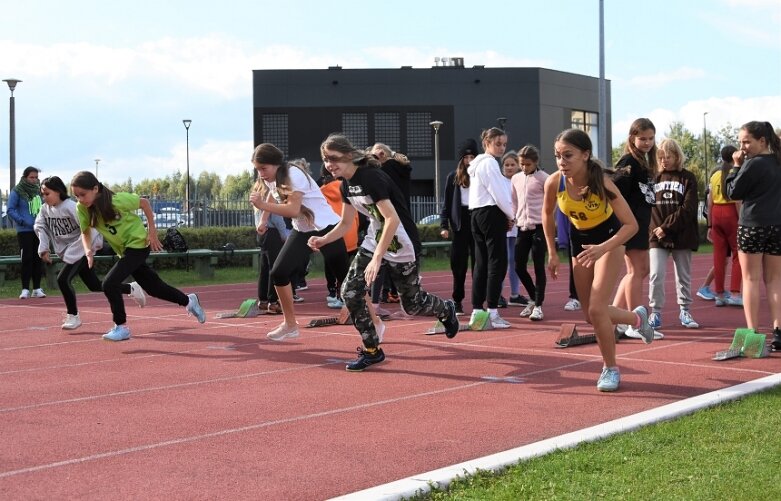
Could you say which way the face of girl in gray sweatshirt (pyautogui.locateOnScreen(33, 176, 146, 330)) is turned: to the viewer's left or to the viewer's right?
to the viewer's left

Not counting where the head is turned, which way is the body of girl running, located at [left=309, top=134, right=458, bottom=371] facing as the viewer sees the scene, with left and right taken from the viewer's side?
facing the viewer and to the left of the viewer

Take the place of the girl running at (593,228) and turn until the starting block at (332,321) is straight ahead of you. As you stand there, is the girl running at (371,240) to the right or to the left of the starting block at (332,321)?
left

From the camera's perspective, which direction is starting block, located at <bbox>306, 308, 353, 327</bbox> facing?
to the viewer's left

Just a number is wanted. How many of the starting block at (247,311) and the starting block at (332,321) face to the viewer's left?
2

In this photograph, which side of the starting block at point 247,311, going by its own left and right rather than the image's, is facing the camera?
left

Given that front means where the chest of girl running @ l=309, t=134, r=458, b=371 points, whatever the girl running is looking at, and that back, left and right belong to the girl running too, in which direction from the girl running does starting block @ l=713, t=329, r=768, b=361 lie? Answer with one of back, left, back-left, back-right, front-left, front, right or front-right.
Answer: back-left

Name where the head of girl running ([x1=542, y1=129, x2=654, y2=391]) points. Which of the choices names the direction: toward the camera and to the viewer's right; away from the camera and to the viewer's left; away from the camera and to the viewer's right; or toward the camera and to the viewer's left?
toward the camera and to the viewer's left
